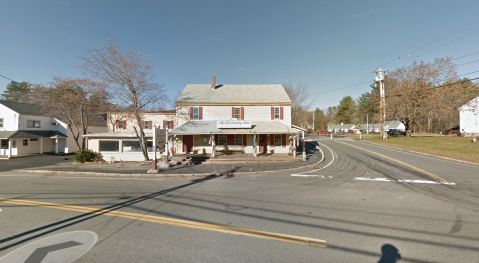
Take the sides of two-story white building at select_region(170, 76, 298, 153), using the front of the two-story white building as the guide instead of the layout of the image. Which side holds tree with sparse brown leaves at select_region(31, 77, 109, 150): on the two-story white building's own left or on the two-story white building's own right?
on the two-story white building's own right

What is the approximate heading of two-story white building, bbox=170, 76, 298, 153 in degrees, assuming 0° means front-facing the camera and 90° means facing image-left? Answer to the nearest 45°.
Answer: approximately 0°

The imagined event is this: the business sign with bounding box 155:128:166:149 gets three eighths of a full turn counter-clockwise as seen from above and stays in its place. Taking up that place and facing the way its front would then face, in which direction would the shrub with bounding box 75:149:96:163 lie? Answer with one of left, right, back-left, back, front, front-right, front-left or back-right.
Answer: left

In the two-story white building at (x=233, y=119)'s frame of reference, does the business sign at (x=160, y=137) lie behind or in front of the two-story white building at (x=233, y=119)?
in front

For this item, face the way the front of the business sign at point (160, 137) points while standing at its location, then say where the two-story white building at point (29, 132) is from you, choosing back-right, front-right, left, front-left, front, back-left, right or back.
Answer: back-right

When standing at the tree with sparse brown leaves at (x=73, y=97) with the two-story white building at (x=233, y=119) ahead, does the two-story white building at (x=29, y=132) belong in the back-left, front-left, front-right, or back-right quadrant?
back-left

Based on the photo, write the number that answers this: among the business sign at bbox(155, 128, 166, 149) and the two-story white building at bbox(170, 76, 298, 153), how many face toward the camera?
2

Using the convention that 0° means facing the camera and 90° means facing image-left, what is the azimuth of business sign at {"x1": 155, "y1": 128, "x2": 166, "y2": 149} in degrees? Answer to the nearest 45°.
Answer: approximately 0°

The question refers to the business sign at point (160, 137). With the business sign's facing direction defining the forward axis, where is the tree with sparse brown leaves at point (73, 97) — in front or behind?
behind

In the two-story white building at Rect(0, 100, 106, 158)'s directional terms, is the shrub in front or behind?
in front

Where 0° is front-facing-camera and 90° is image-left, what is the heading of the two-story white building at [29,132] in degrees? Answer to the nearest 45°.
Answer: approximately 315°
